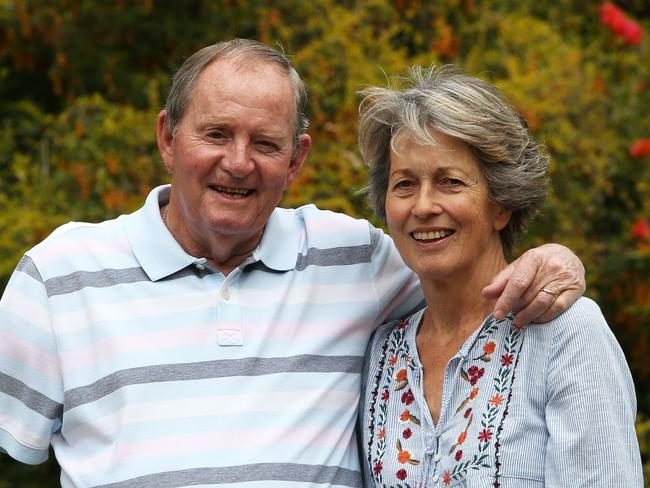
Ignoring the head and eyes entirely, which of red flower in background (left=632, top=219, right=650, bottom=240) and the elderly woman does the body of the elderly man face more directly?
the elderly woman

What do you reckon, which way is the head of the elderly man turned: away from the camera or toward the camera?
toward the camera

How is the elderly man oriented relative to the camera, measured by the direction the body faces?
toward the camera

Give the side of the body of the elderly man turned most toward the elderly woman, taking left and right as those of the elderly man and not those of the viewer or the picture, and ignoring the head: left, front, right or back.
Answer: left

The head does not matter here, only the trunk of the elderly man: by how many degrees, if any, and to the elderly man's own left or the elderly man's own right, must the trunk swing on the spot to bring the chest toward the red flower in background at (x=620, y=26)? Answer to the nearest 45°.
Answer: approximately 135° to the elderly man's own left

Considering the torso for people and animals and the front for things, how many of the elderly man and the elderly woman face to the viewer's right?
0

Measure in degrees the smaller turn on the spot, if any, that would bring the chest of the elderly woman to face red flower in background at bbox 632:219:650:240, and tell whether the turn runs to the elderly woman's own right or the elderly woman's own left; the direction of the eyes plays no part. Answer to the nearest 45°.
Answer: approximately 135° to the elderly woman's own right

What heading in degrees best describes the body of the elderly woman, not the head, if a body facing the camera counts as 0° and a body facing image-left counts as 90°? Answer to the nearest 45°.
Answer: approximately 45°

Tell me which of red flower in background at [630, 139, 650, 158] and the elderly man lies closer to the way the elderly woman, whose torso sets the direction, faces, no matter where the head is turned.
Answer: the elderly man

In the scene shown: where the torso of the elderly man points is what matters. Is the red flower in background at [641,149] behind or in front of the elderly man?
behind
